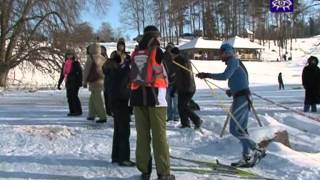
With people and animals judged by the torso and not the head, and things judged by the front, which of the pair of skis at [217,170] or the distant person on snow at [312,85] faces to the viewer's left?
the pair of skis

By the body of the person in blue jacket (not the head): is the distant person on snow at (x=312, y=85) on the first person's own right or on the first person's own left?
on the first person's own right

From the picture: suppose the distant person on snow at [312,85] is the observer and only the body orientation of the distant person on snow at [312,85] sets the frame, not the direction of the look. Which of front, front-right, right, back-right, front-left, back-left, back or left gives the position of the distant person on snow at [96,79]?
front-right

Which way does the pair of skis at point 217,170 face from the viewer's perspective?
to the viewer's left

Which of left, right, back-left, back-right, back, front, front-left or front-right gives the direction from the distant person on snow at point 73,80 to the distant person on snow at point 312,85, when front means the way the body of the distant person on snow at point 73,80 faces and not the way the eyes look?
back-left

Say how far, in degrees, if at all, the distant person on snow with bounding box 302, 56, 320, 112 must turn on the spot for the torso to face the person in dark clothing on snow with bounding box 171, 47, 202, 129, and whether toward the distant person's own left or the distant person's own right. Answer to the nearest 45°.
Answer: approximately 45° to the distant person's own right

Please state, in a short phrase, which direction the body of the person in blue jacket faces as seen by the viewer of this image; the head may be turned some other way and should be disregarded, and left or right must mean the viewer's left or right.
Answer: facing to the left of the viewer

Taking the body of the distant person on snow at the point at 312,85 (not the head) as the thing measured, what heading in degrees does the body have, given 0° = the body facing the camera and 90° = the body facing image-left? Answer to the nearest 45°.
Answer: approximately 0°

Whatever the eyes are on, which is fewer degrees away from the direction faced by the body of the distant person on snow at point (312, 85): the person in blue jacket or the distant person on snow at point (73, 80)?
the person in blue jacket

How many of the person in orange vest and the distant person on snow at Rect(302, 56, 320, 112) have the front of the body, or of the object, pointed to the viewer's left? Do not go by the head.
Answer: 0

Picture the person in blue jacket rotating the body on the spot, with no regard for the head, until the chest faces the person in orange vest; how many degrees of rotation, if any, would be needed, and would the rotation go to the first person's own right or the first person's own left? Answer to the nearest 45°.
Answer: approximately 45° to the first person's own left

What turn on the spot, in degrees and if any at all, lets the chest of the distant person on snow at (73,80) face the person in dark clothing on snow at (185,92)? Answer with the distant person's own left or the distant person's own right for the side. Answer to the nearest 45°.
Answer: approximately 90° to the distant person's own left
